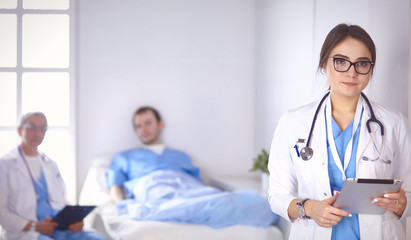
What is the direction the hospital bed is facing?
to the viewer's right

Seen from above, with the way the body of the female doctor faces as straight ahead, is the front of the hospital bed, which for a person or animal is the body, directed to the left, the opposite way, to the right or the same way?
to the left

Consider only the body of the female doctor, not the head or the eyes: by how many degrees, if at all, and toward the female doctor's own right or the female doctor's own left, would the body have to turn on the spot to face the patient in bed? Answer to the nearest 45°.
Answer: approximately 135° to the female doctor's own right

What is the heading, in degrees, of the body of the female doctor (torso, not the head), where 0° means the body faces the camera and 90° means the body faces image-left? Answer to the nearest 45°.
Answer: approximately 0°

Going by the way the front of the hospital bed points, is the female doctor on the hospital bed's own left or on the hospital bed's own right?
on the hospital bed's own right

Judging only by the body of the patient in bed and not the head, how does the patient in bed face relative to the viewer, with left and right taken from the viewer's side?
facing the viewer and to the right of the viewer

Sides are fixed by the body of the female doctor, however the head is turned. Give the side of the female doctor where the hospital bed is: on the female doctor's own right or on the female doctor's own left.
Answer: on the female doctor's own right

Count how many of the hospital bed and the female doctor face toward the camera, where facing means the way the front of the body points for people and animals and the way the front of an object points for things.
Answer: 1
